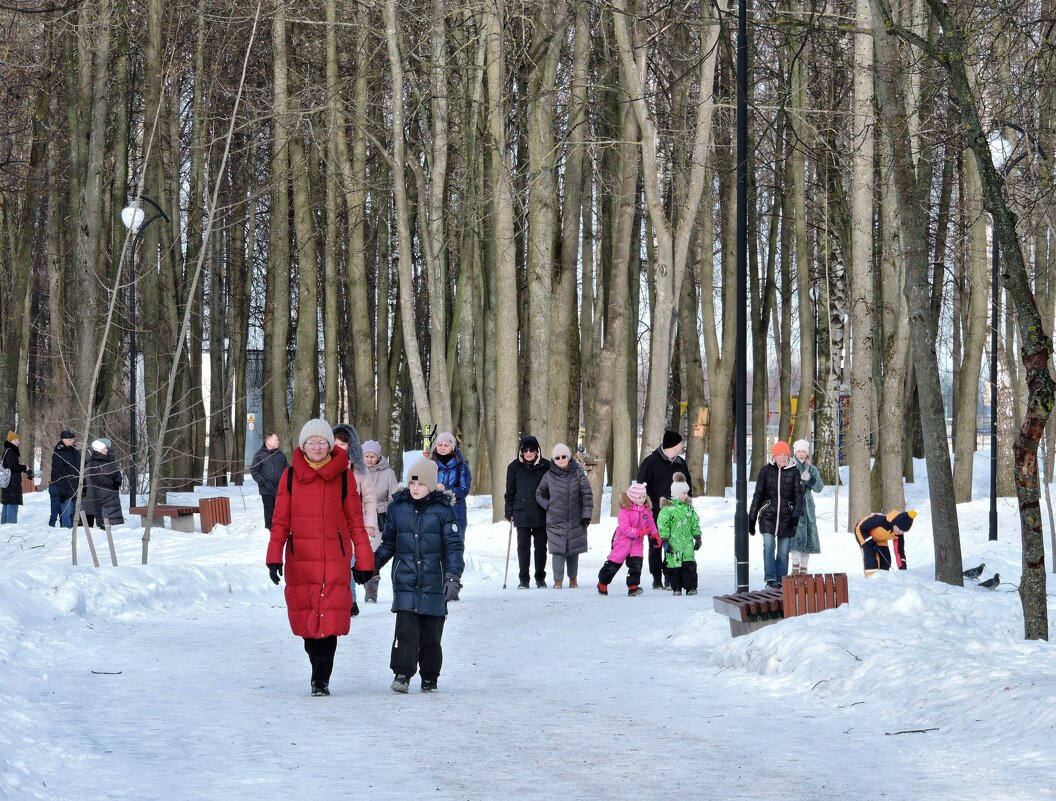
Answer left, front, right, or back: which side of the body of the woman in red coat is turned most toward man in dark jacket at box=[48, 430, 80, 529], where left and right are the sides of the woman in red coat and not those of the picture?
back

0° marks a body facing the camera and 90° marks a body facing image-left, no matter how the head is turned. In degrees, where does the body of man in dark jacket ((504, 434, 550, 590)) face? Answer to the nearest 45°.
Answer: approximately 0°

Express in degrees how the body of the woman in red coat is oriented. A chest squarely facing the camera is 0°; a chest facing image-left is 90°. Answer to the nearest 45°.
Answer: approximately 0°

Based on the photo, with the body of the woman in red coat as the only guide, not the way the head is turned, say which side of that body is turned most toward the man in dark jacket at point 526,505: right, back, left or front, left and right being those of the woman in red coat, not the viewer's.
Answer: back

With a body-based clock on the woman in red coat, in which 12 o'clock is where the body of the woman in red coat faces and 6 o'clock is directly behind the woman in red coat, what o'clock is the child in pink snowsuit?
The child in pink snowsuit is roughly at 7 o'clock from the woman in red coat.

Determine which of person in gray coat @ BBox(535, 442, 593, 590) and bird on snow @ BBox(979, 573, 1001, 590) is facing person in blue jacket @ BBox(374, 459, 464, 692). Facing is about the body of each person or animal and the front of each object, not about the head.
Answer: the person in gray coat

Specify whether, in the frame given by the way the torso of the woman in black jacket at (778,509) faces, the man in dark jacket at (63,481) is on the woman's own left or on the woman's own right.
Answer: on the woman's own right

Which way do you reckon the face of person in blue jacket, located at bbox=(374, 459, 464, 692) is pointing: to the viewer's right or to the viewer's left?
to the viewer's left
